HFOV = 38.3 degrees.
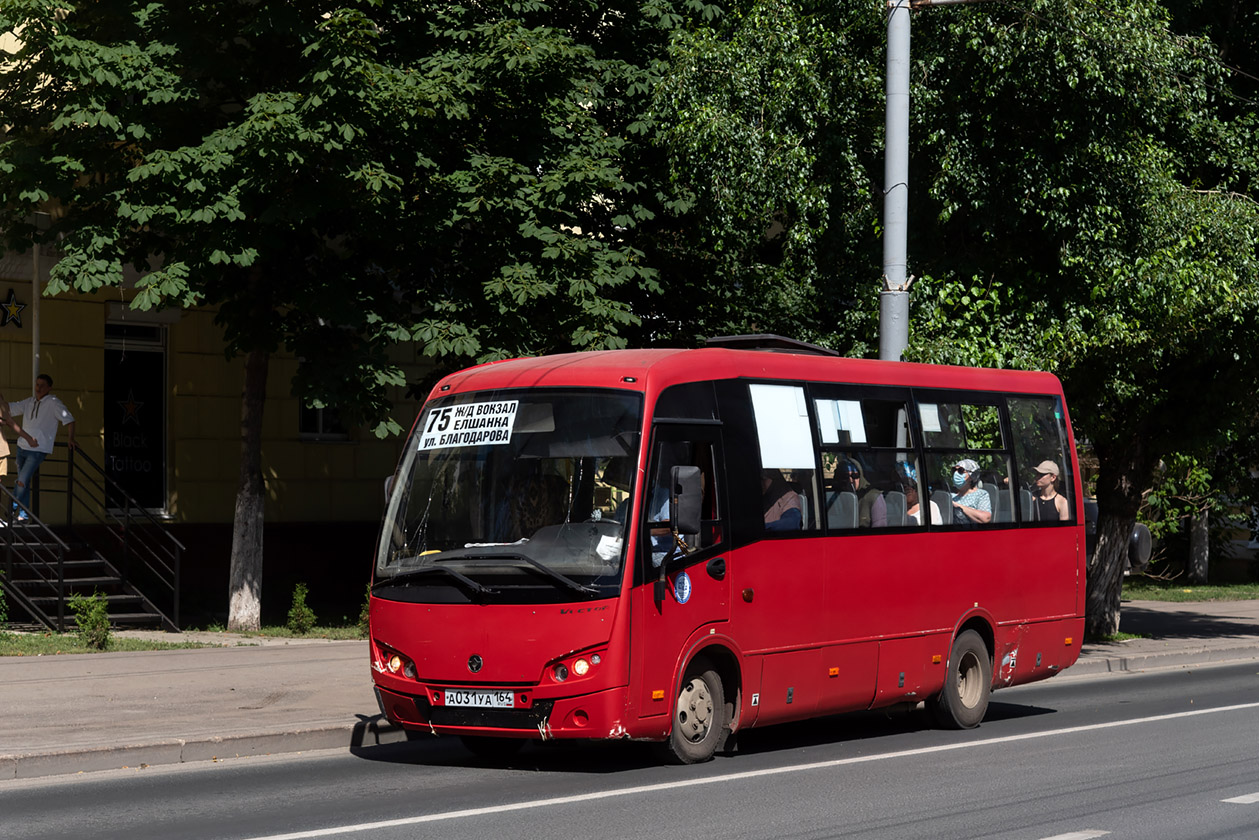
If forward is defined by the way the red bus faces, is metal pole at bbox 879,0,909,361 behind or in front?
behind

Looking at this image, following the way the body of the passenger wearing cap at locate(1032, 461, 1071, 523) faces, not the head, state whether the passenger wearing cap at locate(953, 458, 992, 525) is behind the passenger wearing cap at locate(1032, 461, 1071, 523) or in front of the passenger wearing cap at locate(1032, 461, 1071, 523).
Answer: in front

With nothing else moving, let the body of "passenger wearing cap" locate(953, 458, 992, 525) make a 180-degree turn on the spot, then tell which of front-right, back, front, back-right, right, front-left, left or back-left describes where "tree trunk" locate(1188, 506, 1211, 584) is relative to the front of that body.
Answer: front-left

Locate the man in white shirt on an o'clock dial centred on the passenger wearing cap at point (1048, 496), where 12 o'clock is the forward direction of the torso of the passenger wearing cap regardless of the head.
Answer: The man in white shirt is roughly at 2 o'clock from the passenger wearing cap.

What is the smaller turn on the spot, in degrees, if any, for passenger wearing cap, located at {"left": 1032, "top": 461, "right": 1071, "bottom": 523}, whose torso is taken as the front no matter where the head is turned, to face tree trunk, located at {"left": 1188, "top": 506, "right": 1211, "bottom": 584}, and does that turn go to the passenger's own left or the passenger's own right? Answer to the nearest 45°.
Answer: approximately 135° to the passenger's own right

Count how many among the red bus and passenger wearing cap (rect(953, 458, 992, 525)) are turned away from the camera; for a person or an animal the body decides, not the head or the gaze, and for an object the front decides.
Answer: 0

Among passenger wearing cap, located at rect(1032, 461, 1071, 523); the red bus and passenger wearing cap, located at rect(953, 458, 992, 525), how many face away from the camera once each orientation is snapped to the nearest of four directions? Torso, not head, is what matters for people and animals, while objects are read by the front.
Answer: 0

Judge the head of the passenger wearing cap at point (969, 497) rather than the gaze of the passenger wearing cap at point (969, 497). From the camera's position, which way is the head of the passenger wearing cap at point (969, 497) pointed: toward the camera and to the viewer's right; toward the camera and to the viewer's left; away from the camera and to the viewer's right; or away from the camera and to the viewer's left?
toward the camera and to the viewer's left

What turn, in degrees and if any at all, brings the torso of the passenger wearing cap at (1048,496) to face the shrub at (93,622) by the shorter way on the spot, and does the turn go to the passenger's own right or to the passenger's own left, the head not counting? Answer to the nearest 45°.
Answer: approximately 45° to the passenger's own right

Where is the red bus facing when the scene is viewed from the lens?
facing the viewer and to the left of the viewer

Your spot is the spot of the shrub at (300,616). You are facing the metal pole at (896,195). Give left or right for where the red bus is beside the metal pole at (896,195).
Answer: right

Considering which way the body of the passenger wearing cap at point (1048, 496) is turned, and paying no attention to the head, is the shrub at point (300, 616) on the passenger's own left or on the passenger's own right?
on the passenger's own right
